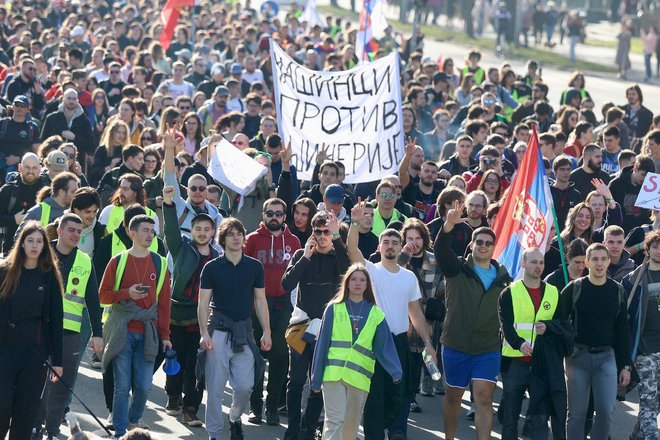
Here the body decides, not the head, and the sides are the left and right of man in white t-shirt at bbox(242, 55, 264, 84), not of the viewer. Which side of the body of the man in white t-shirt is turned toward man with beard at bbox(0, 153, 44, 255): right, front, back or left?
front

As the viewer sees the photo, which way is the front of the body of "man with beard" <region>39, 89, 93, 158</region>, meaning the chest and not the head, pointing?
toward the camera

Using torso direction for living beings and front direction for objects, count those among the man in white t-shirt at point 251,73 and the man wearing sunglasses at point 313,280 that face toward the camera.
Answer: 2

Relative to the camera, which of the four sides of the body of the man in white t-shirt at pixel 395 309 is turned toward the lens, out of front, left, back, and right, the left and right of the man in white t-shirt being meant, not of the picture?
front

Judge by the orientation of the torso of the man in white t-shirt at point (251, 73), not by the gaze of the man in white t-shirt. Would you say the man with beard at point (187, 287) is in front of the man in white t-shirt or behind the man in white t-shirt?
in front

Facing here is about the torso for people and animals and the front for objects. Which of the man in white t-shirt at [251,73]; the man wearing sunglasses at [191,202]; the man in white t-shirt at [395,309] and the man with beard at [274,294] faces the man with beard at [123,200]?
the man in white t-shirt at [251,73]

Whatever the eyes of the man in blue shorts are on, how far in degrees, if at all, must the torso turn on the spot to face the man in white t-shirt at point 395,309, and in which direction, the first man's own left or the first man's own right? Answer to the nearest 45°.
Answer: approximately 90° to the first man's own right

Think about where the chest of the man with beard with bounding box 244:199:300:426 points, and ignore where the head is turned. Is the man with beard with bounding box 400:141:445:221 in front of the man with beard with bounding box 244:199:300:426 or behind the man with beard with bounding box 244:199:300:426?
behind

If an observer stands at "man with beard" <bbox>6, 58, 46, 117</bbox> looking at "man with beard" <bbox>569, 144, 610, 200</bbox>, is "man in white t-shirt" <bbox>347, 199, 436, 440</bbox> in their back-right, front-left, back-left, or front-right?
front-right

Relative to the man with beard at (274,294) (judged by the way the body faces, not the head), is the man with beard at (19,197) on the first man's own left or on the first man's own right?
on the first man's own right

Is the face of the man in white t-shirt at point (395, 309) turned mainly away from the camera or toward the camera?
toward the camera

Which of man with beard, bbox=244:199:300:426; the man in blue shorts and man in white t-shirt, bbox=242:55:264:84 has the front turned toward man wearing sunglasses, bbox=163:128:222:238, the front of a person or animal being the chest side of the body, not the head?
the man in white t-shirt

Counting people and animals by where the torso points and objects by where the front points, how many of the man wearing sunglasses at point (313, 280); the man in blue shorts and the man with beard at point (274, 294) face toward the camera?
3

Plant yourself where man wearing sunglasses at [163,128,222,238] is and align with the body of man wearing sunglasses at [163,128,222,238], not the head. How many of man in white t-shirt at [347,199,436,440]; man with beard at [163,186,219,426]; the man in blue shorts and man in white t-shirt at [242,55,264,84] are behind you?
1

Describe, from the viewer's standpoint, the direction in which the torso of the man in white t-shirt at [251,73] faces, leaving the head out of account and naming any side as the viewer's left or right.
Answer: facing the viewer

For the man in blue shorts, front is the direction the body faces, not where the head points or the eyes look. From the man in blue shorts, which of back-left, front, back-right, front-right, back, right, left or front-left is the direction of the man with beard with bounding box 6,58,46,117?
back-right

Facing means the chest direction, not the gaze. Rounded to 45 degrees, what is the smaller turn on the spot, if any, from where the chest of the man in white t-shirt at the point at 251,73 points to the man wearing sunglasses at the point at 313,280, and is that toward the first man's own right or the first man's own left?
0° — they already face them
